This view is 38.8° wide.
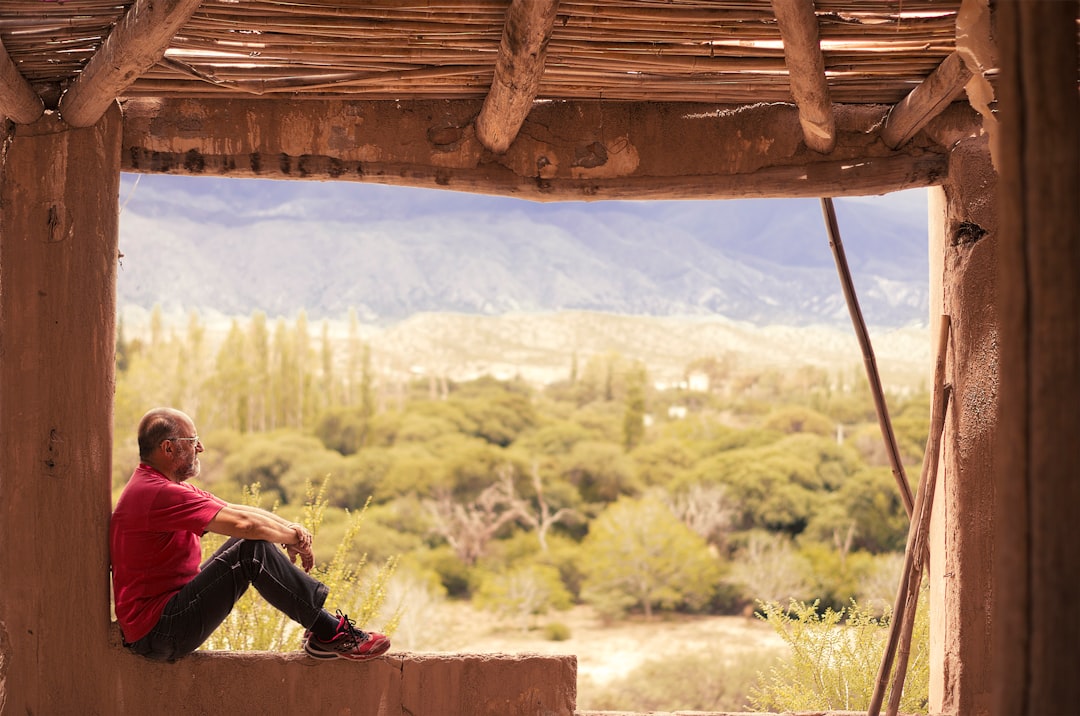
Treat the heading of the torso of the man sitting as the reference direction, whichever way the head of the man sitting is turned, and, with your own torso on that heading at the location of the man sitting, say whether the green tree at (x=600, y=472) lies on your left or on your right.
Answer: on your left

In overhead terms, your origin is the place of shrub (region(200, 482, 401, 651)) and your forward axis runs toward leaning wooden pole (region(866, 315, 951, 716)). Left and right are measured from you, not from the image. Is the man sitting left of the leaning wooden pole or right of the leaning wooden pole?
right

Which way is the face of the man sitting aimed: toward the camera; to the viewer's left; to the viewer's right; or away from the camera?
to the viewer's right

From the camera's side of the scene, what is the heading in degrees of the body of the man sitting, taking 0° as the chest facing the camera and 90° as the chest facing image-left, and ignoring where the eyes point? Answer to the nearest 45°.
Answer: approximately 270°

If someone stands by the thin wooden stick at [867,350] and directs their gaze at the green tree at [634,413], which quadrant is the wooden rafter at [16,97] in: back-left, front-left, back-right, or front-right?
back-left
